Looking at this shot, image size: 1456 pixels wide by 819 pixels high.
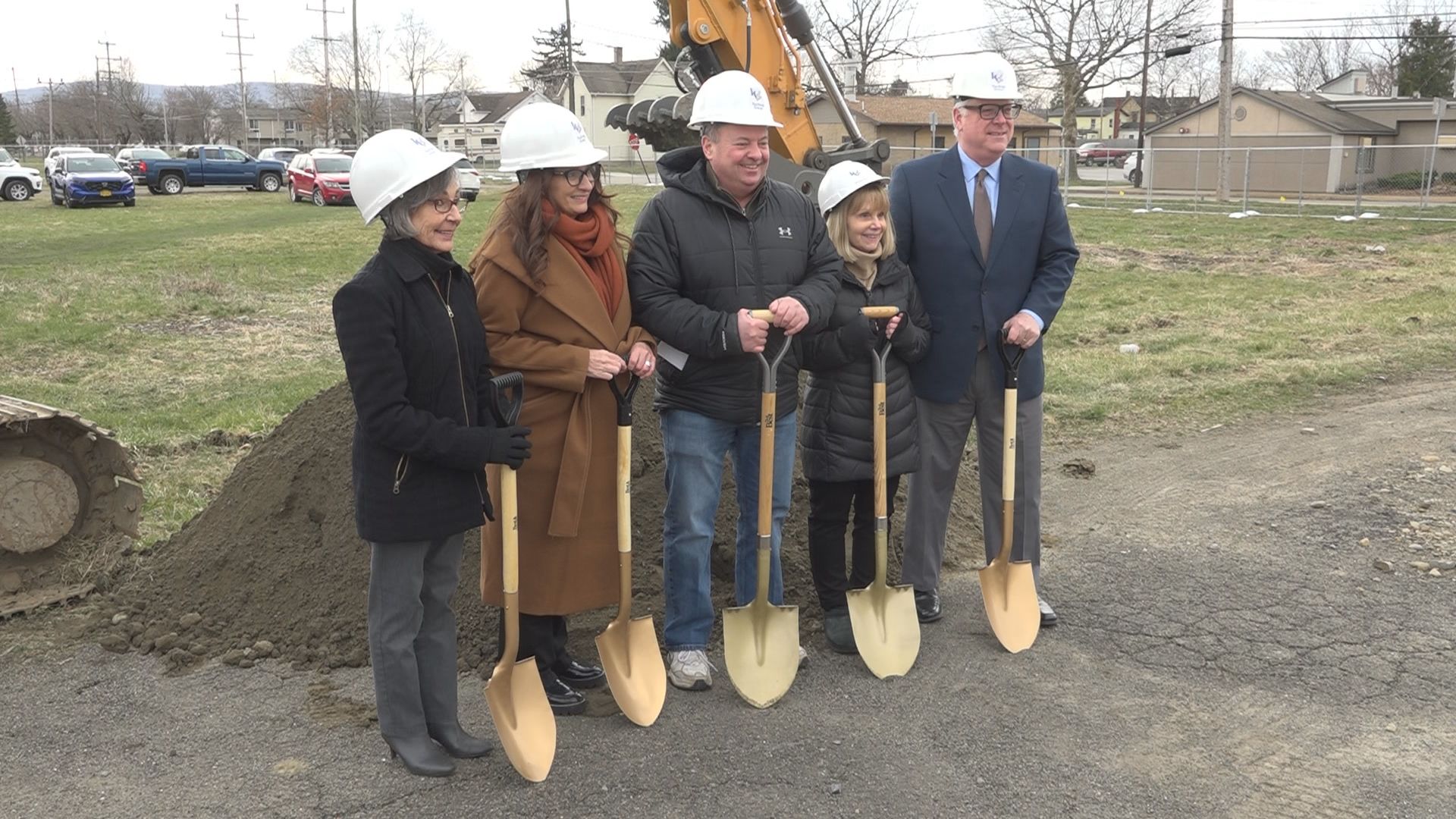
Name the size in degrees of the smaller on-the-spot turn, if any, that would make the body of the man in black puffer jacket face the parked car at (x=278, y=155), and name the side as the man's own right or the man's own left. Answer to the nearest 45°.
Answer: approximately 135° to the man's own left

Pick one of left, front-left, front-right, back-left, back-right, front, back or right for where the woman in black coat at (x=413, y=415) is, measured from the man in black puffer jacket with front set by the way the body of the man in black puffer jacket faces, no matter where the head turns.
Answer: right

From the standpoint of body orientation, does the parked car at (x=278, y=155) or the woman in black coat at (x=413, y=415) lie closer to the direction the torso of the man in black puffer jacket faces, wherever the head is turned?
the woman in black coat

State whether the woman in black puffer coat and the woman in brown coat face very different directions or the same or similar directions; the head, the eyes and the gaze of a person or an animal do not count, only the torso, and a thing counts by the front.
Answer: same or similar directions

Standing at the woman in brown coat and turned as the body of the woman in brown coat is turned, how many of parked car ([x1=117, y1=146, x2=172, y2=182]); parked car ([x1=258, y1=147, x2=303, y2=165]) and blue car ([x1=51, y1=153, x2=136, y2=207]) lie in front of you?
0

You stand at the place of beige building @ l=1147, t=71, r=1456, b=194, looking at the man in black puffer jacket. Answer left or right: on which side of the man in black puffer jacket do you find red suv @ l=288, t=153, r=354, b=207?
right

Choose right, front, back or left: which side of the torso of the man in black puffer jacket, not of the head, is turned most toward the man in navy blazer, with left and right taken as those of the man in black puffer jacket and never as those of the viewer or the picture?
left

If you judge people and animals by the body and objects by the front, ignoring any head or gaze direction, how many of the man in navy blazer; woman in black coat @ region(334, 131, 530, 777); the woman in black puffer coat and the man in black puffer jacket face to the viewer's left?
0

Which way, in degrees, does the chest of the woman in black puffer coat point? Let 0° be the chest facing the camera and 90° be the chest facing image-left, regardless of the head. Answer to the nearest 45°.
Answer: approximately 315°

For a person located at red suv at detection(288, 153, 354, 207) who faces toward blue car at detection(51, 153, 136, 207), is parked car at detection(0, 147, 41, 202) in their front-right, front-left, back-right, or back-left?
front-right

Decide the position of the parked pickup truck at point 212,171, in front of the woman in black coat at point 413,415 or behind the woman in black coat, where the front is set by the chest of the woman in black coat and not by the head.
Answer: behind

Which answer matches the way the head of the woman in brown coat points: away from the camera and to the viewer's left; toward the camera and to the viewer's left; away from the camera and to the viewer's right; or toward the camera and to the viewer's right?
toward the camera and to the viewer's right

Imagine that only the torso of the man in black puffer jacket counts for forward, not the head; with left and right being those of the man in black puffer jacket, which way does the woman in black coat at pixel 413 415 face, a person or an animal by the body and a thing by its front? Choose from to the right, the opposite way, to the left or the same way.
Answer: the same way

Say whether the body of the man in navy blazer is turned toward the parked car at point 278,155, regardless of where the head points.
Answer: no

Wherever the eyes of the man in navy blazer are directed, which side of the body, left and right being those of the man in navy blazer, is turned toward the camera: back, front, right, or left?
front

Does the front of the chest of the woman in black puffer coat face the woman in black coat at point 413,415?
no

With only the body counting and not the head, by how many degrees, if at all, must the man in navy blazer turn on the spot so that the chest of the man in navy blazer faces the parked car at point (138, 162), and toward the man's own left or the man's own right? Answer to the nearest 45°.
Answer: approximately 135° to the man's own right

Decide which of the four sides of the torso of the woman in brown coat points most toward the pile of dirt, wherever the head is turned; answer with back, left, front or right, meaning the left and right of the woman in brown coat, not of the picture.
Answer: back
